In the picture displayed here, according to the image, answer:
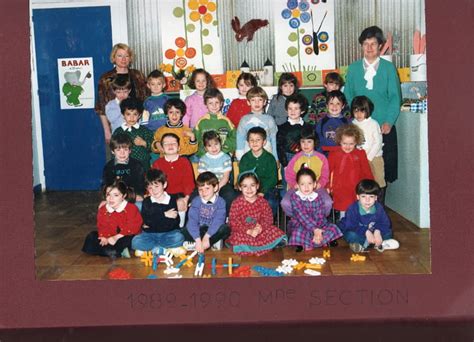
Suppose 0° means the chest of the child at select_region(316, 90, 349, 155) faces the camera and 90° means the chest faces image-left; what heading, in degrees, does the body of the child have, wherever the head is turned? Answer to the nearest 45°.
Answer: approximately 0°

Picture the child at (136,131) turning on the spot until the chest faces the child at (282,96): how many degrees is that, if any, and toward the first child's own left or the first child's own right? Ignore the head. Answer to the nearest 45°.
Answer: approximately 90° to the first child's own left

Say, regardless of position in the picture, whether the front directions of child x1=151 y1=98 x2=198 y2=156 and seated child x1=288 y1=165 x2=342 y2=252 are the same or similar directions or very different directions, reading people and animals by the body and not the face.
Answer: same or similar directions

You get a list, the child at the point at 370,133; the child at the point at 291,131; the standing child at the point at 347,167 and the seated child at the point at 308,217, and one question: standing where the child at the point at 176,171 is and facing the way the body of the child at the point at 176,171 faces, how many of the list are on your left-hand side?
4

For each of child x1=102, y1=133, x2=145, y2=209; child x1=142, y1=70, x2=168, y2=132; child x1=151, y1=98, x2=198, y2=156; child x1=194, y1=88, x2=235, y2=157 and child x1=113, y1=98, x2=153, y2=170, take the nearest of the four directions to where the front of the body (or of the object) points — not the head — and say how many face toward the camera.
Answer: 5

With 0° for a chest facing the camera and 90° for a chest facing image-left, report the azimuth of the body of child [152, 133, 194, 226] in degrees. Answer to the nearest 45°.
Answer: approximately 0°

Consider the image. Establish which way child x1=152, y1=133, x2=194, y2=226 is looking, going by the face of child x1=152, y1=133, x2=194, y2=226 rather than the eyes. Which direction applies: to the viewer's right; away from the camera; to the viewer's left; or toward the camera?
toward the camera

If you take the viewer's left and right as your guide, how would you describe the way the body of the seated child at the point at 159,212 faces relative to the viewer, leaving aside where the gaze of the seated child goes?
facing the viewer

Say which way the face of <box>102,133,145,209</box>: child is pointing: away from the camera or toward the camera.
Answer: toward the camera

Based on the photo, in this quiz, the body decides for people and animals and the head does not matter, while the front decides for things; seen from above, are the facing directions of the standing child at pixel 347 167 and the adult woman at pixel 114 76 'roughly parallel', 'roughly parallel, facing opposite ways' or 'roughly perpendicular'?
roughly parallel

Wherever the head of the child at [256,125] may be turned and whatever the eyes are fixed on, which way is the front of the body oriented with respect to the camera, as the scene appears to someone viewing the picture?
toward the camera

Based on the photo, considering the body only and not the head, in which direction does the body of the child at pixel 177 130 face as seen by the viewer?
toward the camera

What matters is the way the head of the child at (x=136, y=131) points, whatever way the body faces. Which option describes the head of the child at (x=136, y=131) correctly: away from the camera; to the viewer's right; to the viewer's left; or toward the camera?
toward the camera

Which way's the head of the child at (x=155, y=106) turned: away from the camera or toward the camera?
toward the camera

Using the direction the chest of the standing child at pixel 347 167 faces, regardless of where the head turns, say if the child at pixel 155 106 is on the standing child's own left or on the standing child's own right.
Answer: on the standing child's own right
